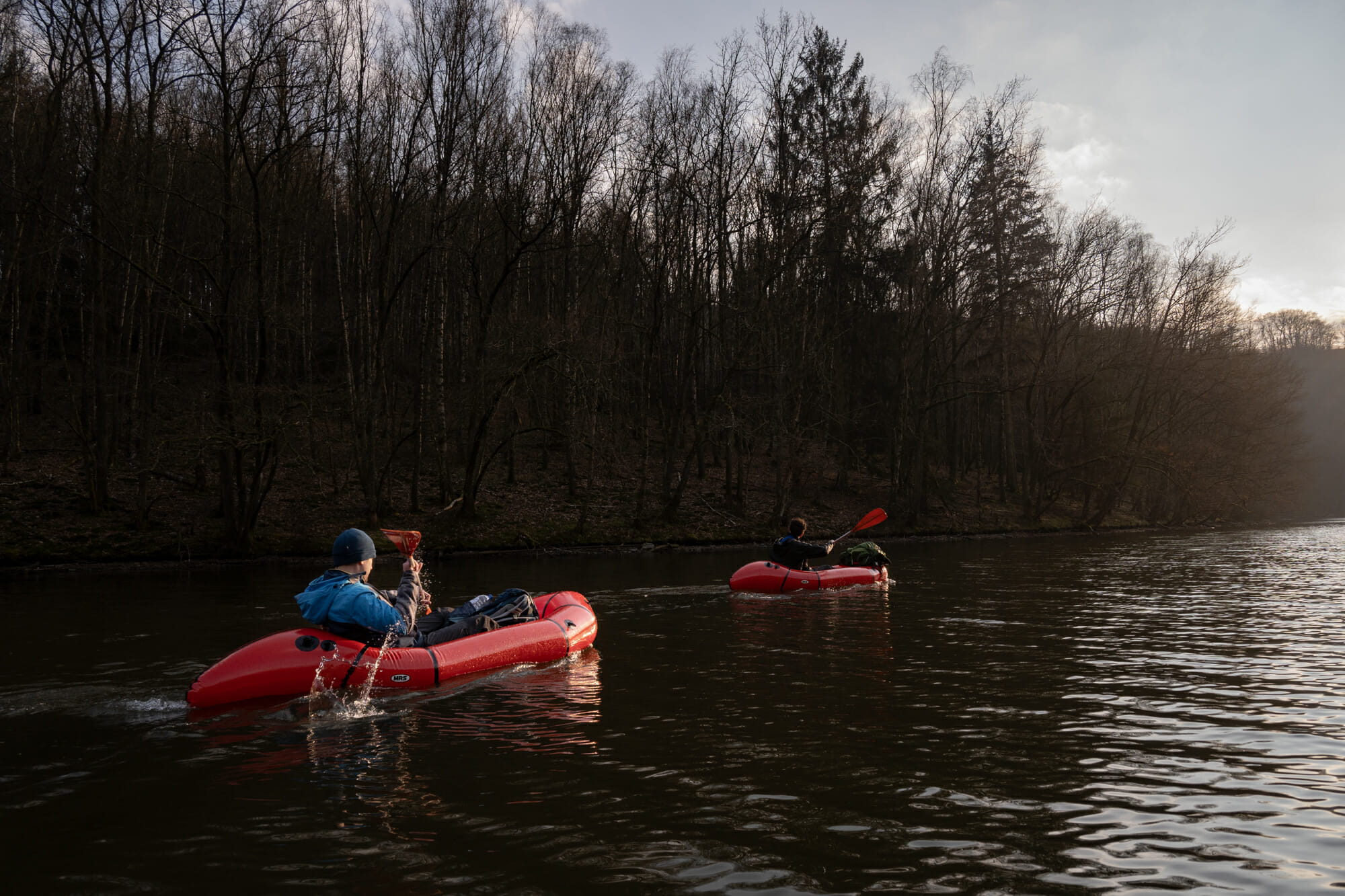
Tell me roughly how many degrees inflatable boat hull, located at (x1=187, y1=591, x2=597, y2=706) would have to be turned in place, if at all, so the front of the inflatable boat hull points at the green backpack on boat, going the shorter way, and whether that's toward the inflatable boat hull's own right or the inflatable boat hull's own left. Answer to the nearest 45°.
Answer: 0° — it already faces it

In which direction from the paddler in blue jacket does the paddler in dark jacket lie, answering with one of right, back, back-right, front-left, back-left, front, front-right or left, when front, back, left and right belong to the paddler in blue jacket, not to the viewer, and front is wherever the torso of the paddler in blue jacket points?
front

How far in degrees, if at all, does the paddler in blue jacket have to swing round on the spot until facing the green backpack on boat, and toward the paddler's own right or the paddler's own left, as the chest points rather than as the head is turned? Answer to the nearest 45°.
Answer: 0° — they already face it

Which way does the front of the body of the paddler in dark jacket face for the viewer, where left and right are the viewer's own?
facing away from the viewer and to the right of the viewer

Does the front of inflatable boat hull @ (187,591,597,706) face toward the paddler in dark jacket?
yes

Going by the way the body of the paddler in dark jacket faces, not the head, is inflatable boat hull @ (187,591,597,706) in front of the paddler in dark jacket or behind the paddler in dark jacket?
behind

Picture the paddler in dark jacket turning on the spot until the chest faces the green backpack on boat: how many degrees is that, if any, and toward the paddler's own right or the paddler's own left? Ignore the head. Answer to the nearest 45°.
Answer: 0° — they already face it

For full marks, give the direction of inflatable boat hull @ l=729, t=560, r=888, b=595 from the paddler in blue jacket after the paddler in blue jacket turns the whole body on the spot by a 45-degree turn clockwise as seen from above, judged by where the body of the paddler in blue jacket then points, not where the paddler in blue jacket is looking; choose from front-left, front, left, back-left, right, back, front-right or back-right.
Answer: front-left

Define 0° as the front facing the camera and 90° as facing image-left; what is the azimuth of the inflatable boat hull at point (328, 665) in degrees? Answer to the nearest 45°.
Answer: approximately 225°

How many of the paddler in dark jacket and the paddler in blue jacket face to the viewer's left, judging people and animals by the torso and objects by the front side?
0

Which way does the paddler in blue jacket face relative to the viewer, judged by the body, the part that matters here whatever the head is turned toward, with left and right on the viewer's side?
facing away from the viewer and to the right of the viewer

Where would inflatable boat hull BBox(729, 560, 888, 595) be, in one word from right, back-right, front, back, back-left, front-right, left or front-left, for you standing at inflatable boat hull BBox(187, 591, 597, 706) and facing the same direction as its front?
front

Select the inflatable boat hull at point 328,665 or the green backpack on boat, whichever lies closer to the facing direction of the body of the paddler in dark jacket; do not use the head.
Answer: the green backpack on boat

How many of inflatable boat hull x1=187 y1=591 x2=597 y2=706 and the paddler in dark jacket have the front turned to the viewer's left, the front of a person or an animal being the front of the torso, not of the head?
0
